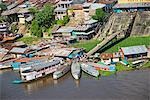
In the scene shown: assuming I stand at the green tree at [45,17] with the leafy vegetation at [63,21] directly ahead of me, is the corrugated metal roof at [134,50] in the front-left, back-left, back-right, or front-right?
front-right

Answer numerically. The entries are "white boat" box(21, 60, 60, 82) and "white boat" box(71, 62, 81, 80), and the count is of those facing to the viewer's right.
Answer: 0

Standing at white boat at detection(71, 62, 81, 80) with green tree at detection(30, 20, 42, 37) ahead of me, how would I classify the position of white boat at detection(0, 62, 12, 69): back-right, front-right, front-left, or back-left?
front-left

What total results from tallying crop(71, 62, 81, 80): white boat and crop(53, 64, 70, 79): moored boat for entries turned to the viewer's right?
0
